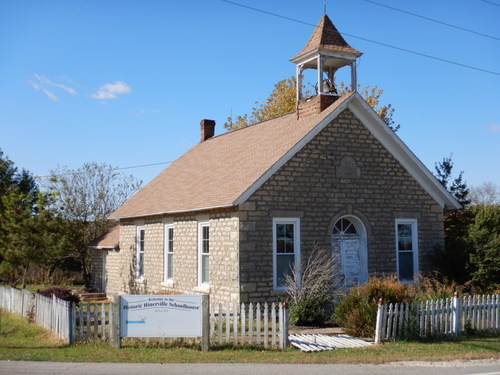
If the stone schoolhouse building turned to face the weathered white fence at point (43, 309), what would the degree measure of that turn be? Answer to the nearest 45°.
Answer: approximately 90° to its right

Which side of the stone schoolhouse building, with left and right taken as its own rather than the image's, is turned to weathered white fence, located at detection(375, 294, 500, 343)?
front

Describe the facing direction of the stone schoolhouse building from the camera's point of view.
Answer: facing the viewer and to the right of the viewer

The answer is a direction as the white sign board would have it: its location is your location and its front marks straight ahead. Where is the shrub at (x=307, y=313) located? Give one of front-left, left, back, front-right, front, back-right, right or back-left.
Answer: back-left

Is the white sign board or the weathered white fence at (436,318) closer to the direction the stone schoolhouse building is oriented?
the weathered white fence

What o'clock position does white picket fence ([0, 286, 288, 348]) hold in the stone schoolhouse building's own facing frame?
The white picket fence is roughly at 2 o'clock from the stone schoolhouse building.

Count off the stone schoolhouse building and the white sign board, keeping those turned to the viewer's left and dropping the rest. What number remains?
0

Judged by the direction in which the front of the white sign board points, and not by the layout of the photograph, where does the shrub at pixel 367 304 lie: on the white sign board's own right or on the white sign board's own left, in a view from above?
on the white sign board's own left

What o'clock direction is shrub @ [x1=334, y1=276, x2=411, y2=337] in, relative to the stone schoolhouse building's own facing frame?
The shrub is roughly at 1 o'clock from the stone schoolhouse building.

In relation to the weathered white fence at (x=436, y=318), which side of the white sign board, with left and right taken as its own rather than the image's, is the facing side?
left

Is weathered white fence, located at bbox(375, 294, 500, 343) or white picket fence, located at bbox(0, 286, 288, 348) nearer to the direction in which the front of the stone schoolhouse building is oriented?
the weathered white fence

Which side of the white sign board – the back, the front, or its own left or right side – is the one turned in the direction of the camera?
front

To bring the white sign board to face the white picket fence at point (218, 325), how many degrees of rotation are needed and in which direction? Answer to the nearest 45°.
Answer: approximately 90° to its left
